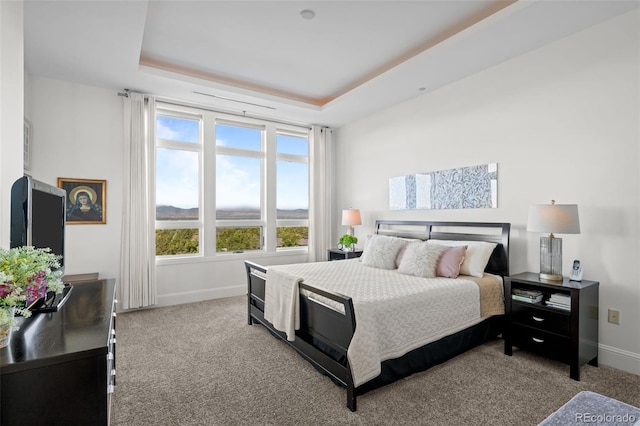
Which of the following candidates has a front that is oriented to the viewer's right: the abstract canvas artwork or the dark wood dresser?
the dark wood dresser

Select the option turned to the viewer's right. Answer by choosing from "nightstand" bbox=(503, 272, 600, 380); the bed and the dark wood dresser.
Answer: the dark wood dresser

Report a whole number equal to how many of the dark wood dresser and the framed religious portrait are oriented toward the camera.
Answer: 1

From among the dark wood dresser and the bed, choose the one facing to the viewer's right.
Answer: the dark wood dresser

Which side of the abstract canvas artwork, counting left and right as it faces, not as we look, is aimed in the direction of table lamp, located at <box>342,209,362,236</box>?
right

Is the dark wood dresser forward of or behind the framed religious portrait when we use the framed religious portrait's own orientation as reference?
forward

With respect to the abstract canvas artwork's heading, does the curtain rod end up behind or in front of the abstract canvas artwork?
in front

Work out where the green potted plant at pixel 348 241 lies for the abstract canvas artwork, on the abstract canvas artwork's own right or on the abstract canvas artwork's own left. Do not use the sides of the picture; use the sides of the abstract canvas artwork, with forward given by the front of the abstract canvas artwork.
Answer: on the abstract canvas artwork's own right

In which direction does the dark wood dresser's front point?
to the viewer's right

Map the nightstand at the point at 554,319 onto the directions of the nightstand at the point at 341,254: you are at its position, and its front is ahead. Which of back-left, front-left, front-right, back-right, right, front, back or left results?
left
